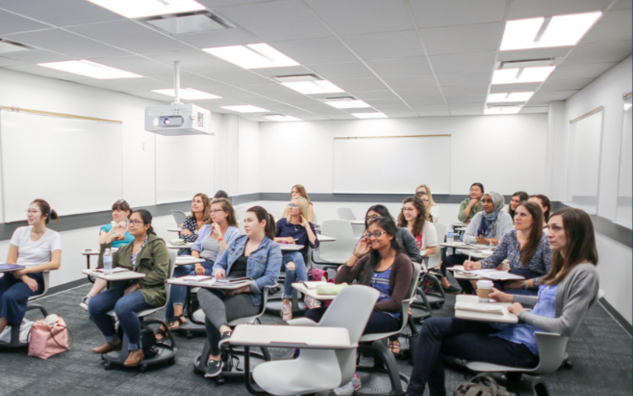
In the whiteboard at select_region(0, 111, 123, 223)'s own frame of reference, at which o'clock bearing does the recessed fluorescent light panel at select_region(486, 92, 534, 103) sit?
The recessed fluorescent light panel is roughly at 11 o'clock from the whiteboard.

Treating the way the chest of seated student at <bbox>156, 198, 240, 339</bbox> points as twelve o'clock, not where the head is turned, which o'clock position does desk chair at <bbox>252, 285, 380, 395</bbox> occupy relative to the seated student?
The desk chair is roughly at 10 o'clock from the seated student.

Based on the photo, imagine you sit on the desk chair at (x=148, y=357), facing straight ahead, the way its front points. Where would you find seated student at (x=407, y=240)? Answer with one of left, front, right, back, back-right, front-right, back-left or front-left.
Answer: back-left

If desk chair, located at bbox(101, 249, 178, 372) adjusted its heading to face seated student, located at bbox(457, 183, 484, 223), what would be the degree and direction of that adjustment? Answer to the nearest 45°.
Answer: approximately 135° to its left

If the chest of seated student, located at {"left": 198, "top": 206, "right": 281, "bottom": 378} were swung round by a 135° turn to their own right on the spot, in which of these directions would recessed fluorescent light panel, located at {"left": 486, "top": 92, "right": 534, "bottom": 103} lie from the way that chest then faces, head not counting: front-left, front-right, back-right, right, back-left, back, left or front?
front-right

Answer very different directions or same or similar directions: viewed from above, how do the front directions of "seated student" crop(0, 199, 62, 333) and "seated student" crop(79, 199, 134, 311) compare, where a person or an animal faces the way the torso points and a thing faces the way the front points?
same or similar directions

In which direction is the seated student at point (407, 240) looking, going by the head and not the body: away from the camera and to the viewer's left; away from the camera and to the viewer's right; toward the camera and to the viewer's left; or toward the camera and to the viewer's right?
toward the camera and to the viewer's left

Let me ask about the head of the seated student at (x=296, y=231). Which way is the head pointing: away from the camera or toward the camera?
toward the camera

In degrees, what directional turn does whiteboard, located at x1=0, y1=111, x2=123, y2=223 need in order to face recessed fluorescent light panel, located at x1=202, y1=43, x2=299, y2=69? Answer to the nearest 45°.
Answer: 0° — it already faces it

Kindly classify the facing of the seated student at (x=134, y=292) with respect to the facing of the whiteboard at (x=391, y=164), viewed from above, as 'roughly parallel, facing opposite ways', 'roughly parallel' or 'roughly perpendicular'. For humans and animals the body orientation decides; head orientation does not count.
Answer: roughly parallel

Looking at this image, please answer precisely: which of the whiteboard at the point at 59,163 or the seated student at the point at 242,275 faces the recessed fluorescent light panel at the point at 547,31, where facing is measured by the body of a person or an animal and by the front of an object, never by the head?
the whiteboard

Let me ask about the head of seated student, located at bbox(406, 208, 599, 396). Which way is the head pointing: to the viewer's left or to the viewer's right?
to the viewer's left

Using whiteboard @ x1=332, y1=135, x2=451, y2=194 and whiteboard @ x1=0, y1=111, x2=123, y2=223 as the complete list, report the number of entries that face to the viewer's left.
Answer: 0

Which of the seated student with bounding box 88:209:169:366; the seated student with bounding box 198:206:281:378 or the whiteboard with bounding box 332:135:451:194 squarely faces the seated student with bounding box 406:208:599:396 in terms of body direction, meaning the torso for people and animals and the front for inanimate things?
the whiteboard

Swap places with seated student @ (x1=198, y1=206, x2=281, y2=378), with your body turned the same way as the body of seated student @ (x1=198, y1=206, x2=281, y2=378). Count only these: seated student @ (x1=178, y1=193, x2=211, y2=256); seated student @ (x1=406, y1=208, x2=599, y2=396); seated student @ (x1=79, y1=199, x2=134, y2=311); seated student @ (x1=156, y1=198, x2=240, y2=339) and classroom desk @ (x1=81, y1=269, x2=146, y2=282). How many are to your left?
1

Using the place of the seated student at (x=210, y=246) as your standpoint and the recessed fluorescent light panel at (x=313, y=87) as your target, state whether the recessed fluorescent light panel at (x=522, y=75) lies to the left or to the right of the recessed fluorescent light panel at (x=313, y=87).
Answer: right

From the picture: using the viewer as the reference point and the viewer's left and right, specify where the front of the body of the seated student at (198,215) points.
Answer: facing the viewer and to the left of the viewer

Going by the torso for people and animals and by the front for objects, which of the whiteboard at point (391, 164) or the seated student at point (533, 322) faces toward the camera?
the whiteboard

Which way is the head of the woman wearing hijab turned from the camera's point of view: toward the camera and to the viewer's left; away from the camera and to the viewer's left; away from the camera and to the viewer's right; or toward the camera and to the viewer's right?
toward the camera and to the viewer's left

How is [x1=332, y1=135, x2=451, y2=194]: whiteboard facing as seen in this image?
toward the camera

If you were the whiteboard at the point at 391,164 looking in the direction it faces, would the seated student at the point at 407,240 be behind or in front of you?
in front

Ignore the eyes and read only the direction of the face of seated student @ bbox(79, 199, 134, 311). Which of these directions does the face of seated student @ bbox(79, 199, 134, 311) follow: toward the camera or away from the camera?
toward the camera
